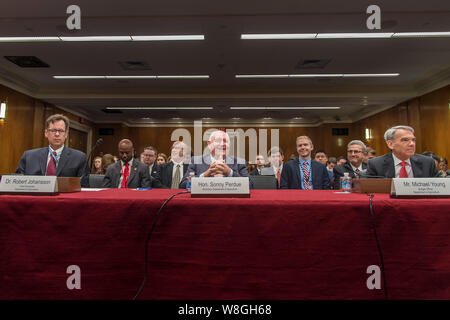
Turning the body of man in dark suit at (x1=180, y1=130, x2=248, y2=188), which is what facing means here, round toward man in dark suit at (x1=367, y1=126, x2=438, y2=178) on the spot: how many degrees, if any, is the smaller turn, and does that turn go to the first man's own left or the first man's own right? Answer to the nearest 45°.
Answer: approximately 90° to the first man's own left

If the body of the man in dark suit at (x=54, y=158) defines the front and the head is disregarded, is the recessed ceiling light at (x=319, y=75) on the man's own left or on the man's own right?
on the man's own left

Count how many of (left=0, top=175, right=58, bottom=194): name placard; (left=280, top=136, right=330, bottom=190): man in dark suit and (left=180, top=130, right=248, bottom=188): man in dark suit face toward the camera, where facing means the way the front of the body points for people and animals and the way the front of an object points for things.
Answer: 3

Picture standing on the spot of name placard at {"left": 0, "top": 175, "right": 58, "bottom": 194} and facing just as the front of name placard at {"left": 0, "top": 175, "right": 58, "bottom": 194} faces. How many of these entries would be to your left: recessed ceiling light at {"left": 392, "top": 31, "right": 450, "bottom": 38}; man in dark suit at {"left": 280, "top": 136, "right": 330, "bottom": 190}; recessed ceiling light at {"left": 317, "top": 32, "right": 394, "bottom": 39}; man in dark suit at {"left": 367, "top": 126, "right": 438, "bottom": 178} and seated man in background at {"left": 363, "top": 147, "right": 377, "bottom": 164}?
5

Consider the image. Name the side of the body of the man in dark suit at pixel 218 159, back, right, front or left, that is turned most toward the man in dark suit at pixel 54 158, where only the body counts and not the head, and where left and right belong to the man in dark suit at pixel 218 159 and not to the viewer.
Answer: right

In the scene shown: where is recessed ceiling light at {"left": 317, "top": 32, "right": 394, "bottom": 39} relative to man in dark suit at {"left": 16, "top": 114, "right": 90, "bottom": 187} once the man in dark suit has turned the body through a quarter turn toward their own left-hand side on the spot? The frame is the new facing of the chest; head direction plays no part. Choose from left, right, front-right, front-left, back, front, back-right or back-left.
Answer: front

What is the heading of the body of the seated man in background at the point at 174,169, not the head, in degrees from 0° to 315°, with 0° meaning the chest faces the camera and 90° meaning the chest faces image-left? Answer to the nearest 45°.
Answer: approximately 0°

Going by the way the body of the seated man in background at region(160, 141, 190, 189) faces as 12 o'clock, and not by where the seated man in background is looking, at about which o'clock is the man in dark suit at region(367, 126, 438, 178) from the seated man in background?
The man in dark suit is roughly at 11 o'clock from the seated man in background.

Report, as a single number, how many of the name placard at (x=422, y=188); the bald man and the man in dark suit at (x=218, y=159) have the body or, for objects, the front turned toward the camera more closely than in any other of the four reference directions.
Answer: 3

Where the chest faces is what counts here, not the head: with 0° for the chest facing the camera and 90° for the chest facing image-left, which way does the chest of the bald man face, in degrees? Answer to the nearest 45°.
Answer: approximately 0°

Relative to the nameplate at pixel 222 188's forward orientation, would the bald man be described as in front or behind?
behind

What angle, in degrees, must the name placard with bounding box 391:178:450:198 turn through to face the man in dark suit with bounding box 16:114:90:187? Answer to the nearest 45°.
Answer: approximately 90° to its right
